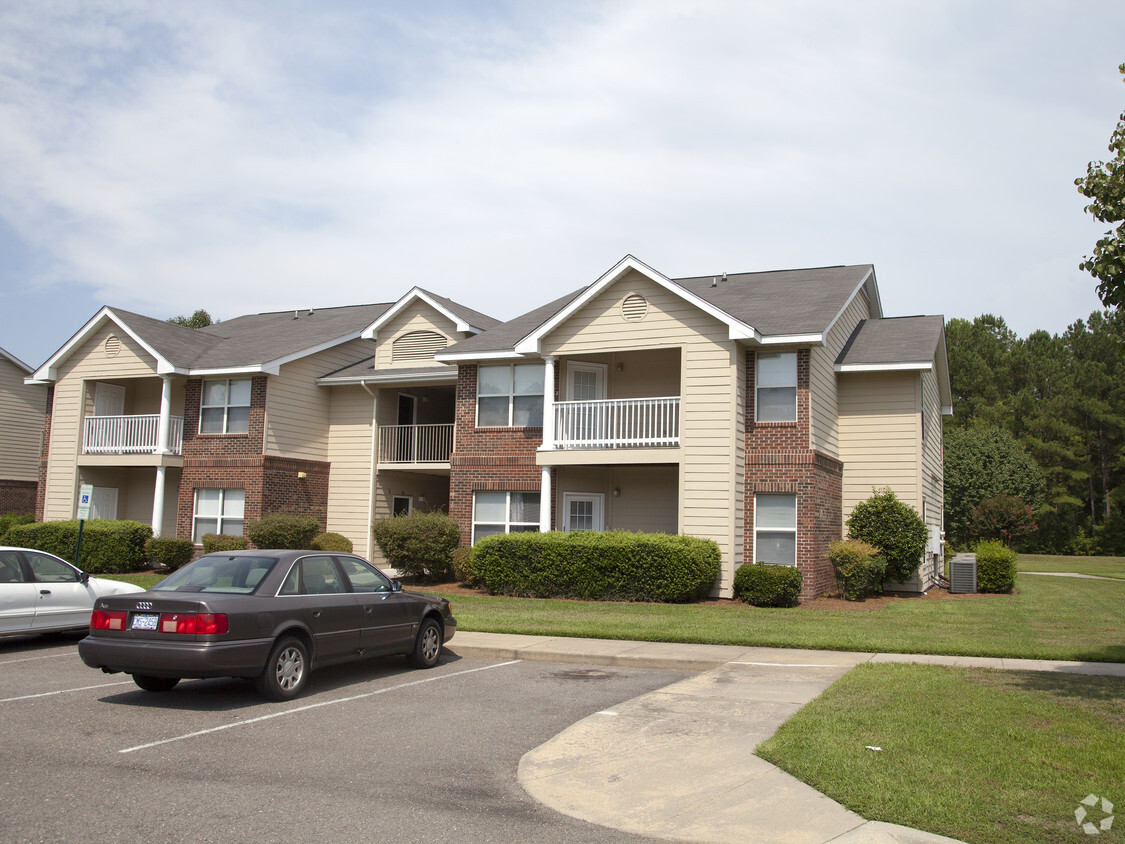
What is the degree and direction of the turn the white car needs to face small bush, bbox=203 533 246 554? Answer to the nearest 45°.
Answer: approximately 90° to its left

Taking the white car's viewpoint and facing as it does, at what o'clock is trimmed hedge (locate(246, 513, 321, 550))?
The trimmed hedge is roughly at 10 o'clock from the white car.

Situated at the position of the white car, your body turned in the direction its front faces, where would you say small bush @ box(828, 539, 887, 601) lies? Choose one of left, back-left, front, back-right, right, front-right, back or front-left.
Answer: front

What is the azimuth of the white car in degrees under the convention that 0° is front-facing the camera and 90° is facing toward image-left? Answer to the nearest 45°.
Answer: approximately 270°

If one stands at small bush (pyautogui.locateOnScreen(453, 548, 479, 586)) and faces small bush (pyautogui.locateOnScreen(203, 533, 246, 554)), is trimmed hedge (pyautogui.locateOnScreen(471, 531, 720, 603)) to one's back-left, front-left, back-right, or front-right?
back-left

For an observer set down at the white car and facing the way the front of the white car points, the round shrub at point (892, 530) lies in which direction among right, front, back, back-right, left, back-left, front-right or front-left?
front

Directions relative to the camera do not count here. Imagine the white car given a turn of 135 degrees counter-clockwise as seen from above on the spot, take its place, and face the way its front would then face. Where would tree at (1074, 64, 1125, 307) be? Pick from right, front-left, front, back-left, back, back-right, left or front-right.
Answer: back

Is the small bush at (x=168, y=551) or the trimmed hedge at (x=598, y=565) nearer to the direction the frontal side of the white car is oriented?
the trimmed hedge

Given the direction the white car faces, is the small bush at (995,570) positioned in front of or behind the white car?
in front

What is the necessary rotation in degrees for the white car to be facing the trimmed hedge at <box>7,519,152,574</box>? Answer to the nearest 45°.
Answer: approximately 90° to its left

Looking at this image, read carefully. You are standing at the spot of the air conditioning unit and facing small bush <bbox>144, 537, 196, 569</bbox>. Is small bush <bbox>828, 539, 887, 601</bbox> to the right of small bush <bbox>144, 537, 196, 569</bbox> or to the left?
left

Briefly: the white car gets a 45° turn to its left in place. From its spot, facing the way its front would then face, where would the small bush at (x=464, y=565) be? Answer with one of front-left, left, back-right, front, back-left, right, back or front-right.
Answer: front

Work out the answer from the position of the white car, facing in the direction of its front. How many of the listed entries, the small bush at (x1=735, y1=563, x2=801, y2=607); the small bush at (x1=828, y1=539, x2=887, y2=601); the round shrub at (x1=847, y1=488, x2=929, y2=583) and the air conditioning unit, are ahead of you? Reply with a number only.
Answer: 4

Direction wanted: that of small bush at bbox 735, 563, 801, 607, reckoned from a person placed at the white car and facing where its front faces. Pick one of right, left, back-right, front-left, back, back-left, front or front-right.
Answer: front

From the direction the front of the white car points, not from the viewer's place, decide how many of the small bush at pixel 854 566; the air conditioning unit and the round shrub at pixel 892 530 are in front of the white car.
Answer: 3
